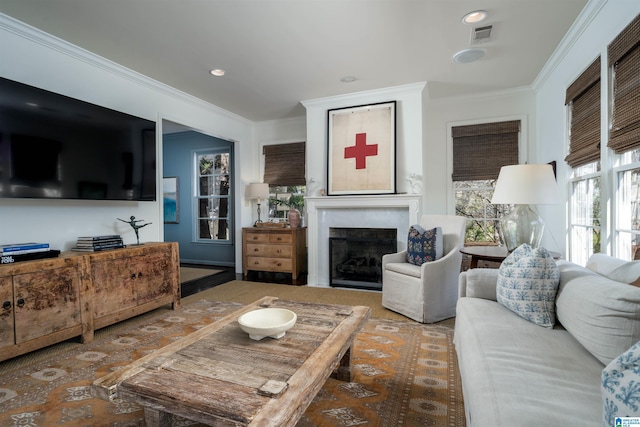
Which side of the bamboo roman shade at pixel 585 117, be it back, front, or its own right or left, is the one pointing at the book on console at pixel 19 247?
front

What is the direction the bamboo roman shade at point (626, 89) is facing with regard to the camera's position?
facing the viewer and to the left of the viewer

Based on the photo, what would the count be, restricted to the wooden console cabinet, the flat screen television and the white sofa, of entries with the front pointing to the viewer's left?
1

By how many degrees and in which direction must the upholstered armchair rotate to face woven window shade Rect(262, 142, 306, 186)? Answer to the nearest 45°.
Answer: approximately 90° to its right

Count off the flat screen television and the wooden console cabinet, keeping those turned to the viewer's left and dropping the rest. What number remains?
0

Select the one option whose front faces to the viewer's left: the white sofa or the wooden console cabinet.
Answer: the white sofa

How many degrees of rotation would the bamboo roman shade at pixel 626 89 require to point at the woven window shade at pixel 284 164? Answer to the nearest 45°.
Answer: approximately 45° to its right

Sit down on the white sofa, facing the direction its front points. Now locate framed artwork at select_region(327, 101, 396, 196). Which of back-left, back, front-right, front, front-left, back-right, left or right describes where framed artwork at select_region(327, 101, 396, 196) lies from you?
front-right

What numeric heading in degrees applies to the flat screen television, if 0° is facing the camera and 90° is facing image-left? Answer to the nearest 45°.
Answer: approximately 315°

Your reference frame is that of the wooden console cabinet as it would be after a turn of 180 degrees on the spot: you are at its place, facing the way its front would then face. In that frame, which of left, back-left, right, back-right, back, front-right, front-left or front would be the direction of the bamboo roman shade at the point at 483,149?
back-right

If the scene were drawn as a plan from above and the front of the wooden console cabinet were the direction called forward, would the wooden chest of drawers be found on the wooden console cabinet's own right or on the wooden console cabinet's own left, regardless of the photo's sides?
on the wooden console cabinet's own left

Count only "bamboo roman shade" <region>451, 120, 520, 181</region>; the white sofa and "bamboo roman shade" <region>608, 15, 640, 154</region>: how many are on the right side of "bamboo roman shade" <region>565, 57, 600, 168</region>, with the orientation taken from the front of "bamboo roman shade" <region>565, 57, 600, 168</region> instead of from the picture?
1

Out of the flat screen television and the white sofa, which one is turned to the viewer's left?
the white sofa

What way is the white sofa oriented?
to the viewer's left
